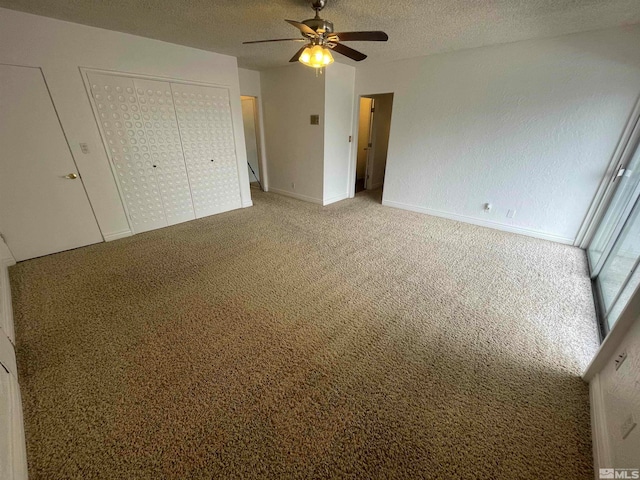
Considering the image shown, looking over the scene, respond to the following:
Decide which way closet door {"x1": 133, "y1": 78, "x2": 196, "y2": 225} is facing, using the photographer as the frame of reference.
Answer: facing the viewer and to the right of the viewer

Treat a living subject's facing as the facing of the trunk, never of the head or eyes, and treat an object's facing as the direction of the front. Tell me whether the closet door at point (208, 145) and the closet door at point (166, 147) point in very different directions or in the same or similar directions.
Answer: same or similar directions

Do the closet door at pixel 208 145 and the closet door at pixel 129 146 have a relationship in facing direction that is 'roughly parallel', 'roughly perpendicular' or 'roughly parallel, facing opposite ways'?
roughly parallel

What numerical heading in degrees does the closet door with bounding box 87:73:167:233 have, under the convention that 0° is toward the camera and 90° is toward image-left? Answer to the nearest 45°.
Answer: approximately 315°

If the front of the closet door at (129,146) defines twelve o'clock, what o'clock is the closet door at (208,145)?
the closet door at (208,145) is roughly at 10 o'clock from the closet door at (129,146).

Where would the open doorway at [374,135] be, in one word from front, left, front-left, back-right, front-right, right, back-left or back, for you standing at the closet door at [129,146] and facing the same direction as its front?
front-left

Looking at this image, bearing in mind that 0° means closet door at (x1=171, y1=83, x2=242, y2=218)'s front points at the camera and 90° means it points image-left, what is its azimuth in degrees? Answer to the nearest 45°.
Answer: approximately 315°

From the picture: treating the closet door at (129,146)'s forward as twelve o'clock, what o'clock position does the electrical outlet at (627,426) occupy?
The electrical outlet is roughly at 1 o'clock from the closet door.

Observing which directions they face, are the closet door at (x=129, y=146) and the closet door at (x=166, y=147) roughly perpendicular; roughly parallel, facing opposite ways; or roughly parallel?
roughly parallel

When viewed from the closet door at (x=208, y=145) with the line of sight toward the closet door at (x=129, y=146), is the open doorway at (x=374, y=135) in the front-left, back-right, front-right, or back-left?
back-left

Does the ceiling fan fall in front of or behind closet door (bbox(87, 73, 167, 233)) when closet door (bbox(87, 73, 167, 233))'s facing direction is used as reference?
in front

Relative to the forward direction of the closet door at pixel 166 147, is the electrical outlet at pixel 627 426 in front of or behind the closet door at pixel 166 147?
in front

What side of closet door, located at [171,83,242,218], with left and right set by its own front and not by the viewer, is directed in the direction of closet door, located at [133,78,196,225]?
right

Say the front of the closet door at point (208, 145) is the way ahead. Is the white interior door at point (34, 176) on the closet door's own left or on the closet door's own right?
on the closet door's own right

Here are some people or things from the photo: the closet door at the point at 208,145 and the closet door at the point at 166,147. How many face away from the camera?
0

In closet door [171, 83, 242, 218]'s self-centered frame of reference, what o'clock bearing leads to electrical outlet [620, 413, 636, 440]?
The electrical outlet is roughly at 1 o'clock from the closet door.
